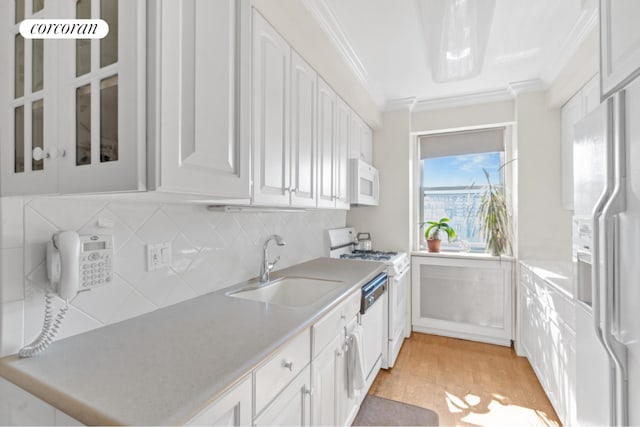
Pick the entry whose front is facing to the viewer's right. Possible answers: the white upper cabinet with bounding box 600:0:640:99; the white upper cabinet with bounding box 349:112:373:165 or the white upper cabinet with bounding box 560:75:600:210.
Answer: the white upper cabinet with bounding box 349:112:373:165

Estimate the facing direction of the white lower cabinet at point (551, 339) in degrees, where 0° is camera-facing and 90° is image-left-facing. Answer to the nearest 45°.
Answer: approximately 90°

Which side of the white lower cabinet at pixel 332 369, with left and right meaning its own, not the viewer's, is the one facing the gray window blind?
left

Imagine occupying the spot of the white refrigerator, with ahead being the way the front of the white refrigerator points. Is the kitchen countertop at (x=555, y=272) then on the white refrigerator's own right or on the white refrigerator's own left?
on the white refrigerator's own right

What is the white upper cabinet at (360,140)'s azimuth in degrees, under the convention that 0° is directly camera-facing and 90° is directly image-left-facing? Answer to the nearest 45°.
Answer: approximately 270°

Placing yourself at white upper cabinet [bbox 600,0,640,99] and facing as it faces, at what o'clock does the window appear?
The window is roughly at 2 o'clock from the white upper cabinet.

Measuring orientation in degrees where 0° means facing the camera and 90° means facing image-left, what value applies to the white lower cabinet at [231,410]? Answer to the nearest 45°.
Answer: approximately 315°

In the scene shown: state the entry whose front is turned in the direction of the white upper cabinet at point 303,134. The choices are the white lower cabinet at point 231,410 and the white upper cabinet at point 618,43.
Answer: the white upper cabinet at point 618,43

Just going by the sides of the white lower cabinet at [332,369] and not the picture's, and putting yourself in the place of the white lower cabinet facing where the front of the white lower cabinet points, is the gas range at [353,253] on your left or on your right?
on your left

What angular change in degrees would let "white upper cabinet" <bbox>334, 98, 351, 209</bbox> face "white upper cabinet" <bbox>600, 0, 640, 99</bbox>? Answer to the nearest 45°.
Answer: approximately 45° to its right

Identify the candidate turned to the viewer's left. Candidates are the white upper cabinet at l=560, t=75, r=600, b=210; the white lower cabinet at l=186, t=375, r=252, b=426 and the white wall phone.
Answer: the white upper cabinet

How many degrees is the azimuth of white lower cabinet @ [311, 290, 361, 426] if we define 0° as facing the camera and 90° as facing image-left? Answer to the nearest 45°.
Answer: approximately 315°
